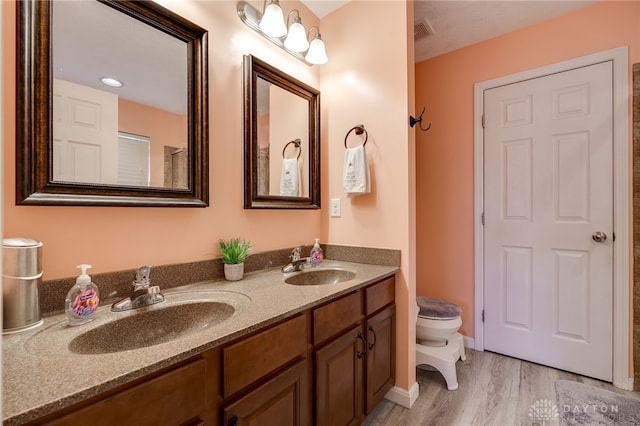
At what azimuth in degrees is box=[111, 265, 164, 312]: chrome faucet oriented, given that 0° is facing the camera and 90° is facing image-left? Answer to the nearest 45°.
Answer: approximately 315°

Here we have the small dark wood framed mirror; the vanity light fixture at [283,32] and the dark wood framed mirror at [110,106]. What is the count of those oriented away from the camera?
0

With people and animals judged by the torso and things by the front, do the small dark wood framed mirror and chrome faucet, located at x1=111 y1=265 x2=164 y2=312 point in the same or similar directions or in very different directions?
same or similar directions

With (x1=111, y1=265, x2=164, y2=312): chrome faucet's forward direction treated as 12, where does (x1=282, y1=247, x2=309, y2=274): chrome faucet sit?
(x1=282, y1=247, x2=309, y2=274): chrome faucet is roughly at 10 o'clock from (x1=111, y1=265, x2=164, y2=312): chrome faucet.

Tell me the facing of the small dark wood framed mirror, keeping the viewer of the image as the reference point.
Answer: facing the viewer and to the right of the viewer

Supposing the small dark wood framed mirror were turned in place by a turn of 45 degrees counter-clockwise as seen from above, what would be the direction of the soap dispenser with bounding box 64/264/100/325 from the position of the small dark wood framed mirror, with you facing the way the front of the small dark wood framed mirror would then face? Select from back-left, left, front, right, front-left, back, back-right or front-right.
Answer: back-right

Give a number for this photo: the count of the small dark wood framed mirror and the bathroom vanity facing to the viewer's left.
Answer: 0

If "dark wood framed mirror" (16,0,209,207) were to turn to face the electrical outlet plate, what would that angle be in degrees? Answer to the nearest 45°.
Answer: approximately 45° to its left

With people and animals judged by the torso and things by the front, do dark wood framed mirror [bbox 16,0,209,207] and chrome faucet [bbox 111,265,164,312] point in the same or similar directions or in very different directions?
same or similar directions
